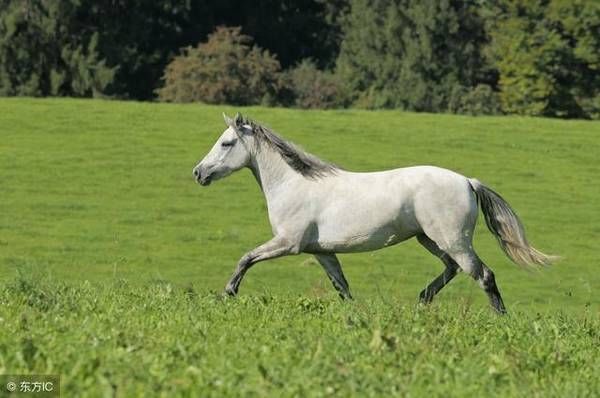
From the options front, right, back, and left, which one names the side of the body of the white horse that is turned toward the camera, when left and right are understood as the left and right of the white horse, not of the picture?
left
